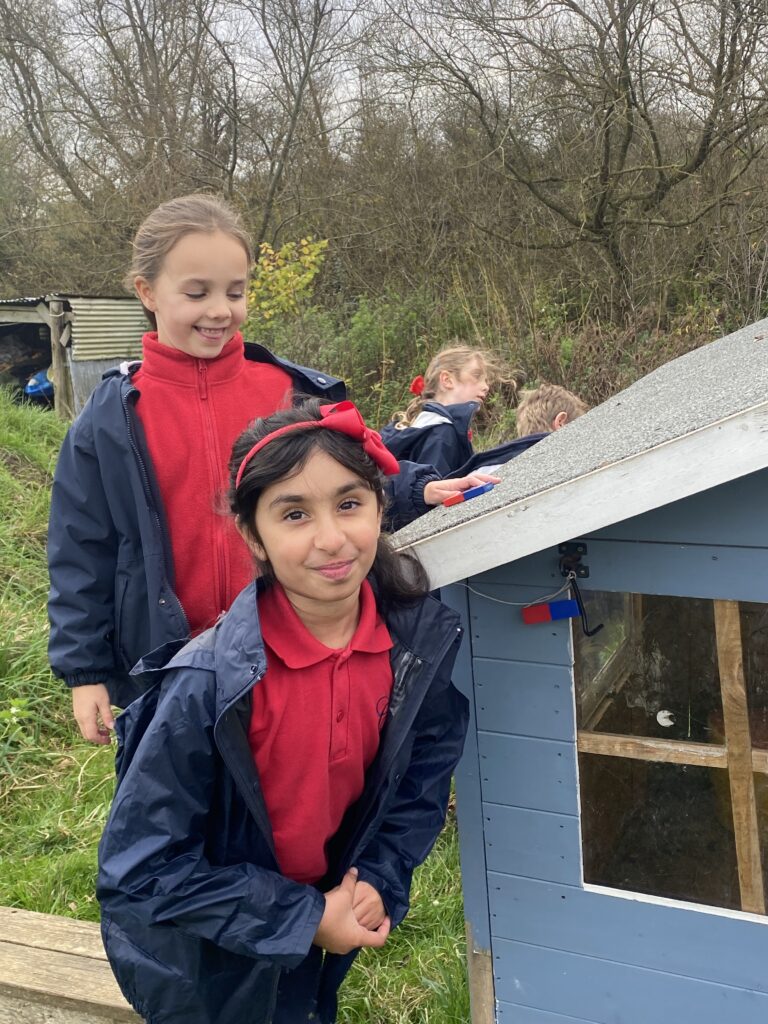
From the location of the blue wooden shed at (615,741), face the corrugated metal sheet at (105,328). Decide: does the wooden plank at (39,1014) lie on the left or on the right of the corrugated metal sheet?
left

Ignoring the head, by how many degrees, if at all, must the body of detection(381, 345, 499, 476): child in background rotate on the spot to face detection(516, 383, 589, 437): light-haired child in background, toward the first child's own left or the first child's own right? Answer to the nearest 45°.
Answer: approximately 45° to the first child's own left

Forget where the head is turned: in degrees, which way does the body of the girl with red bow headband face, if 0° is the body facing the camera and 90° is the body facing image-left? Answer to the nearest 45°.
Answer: approximately 315°

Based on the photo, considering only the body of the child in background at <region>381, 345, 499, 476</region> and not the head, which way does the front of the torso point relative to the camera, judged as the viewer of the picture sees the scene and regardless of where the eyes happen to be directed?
to the viewer's right

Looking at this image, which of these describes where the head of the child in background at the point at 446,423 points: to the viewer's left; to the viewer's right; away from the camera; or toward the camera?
to the viewer's right

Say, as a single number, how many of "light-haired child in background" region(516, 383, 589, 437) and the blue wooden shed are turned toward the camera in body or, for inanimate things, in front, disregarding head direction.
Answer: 1
